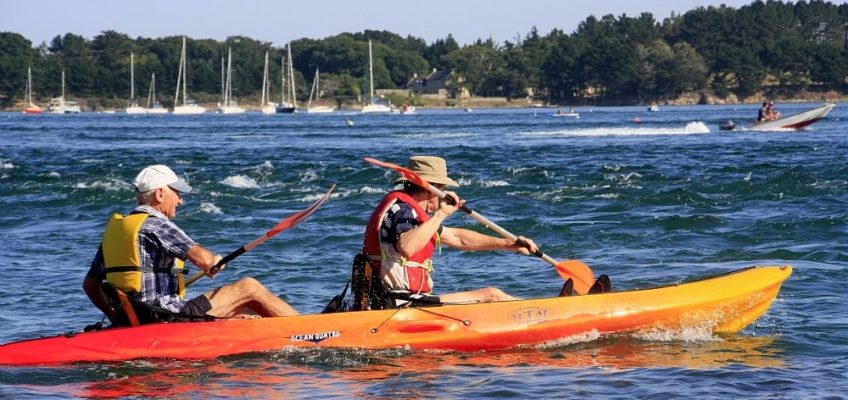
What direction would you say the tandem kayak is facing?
to the viewer's right

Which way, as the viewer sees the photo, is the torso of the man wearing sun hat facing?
to the viewer's right

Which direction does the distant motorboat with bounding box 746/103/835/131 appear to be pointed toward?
to the viewer's right

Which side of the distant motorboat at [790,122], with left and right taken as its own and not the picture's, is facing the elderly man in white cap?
right

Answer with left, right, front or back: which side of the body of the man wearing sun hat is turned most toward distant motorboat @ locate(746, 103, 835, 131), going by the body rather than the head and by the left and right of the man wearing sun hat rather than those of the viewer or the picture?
left

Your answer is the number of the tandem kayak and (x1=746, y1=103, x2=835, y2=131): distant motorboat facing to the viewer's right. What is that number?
2

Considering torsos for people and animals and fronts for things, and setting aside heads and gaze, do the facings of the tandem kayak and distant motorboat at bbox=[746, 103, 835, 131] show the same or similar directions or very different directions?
same or similar directions

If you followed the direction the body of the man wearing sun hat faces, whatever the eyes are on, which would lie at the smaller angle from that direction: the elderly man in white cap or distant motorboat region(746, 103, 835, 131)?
the distant motorboat

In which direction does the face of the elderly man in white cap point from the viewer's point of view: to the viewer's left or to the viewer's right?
to the viewer's right
